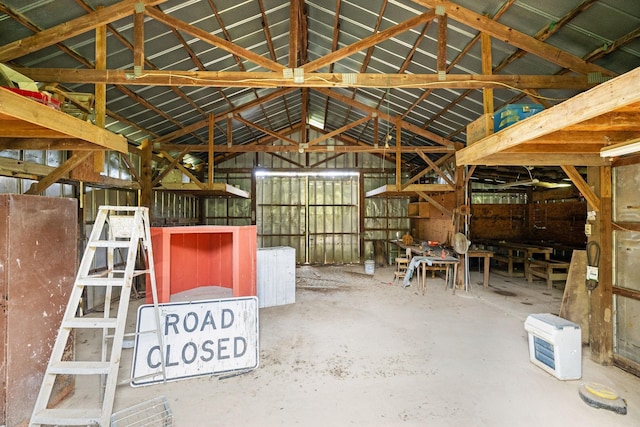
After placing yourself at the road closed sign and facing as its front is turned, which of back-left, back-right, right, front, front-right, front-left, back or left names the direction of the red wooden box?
back

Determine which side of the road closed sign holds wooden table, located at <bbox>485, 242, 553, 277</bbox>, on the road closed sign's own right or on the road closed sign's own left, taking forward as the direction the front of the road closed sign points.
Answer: on the road closed sign's own left
